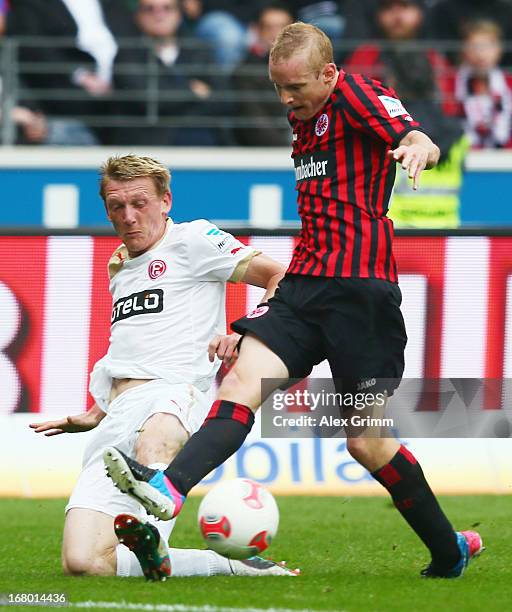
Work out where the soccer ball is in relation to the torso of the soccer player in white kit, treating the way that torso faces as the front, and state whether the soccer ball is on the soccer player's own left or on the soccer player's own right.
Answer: on the soccer player's own left

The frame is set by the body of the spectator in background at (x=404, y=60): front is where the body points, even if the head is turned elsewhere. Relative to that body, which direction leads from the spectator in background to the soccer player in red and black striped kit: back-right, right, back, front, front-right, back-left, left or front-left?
front

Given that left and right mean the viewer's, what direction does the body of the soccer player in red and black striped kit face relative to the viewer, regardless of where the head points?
facing the viewer and to the left of the viewer

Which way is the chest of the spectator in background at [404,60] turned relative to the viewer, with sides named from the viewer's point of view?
facing the viewer

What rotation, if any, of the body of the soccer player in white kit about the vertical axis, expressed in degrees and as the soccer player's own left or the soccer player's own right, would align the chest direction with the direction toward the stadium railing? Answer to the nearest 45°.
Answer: approximately 135° to the soccer player's own right

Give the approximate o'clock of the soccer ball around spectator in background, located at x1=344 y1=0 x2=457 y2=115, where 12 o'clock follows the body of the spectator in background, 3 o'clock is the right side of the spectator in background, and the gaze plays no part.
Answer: The soccer ball is roughly at 12 o'clock from the spectator in background.

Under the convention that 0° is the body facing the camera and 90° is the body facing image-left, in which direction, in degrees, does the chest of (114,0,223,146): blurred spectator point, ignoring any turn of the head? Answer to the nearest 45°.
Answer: approximately 0°

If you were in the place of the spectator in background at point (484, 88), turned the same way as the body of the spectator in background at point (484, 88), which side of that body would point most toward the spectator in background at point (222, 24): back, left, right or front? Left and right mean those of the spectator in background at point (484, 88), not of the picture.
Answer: right

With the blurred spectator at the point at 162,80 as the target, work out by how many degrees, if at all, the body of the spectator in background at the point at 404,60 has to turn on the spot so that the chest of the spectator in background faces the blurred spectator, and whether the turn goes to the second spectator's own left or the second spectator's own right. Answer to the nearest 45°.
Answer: approximately 90° to the second spectator's own right

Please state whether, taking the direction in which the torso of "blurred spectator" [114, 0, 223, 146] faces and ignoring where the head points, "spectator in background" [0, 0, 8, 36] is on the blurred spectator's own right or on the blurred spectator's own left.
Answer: on the blurred spectator's own right

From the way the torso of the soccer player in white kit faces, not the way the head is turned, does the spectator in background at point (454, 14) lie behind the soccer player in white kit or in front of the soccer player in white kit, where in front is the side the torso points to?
behind

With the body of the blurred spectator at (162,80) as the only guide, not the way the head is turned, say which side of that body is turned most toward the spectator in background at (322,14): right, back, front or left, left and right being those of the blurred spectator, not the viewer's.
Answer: left
